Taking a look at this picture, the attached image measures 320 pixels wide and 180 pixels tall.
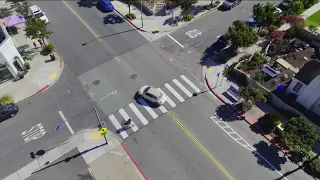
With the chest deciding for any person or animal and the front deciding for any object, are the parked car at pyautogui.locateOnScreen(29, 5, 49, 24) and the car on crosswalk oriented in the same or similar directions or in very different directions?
very different directions

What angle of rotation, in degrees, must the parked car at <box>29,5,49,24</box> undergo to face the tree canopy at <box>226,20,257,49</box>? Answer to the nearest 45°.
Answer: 0° — it already faces it

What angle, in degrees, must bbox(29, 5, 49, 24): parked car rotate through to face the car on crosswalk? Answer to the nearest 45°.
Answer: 0° — it already faces it

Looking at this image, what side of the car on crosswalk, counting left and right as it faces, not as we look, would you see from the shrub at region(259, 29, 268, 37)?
right

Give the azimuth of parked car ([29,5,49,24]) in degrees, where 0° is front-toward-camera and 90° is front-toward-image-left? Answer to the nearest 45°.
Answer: approximately 315°

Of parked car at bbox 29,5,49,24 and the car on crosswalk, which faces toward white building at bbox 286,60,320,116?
the parked car

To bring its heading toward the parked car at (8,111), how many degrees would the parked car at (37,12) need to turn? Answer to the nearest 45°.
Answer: approximately 45° to its right

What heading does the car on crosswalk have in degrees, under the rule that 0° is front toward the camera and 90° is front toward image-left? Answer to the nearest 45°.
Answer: approximately 135°

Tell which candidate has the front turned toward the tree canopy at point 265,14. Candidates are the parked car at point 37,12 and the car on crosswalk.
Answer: the parked car

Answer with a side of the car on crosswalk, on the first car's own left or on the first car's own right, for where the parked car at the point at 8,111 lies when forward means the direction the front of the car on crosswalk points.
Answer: on the first car's own left
